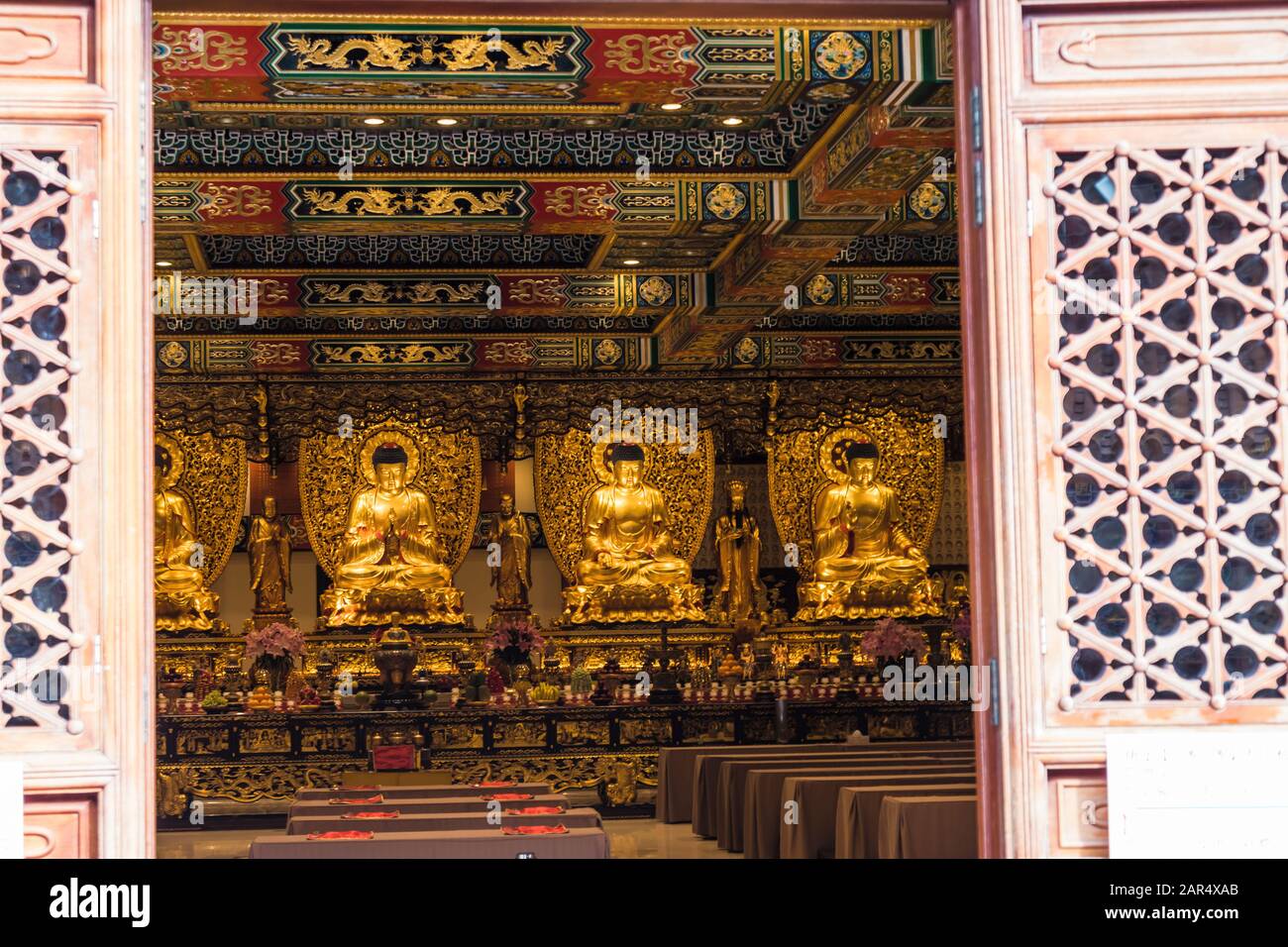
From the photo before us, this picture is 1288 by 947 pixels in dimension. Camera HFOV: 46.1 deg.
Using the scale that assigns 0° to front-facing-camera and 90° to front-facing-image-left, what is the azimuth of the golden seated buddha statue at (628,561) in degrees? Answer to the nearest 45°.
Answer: approximately 0°

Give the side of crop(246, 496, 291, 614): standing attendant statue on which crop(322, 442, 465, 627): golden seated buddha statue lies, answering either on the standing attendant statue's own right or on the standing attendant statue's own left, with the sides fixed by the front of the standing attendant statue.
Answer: on the standing attendant statue's own left
